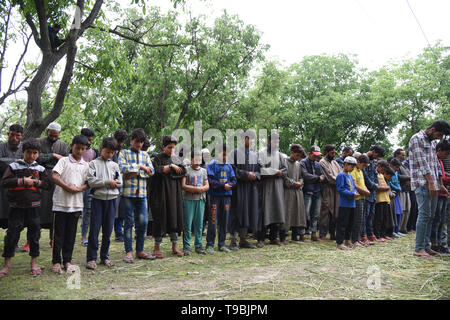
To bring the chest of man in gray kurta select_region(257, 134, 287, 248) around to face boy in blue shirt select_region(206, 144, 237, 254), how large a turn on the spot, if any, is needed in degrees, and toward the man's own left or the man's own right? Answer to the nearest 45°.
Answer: approximately 90° to the man's own right

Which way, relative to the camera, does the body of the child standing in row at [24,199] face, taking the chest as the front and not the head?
toward the camera

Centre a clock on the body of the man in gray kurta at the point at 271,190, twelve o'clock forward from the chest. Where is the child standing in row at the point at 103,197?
The child standing in row is roughly at 3 o'clock from the man in gray kurta.

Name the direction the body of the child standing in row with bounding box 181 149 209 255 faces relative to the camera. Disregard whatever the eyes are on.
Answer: toward the camera

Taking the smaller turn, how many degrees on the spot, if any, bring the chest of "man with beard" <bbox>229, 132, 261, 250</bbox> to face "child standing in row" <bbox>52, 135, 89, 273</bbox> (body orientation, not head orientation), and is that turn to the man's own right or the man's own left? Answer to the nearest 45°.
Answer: approximately 90° to the man's own right

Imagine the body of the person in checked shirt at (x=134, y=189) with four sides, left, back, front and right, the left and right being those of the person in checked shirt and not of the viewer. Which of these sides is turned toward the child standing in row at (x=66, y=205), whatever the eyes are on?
right

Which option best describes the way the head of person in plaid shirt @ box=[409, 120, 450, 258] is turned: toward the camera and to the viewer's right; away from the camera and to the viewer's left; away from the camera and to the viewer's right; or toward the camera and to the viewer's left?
toward the camera and to the viewer's left

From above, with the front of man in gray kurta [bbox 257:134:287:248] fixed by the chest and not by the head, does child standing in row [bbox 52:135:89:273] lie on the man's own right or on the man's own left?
on the man's own right

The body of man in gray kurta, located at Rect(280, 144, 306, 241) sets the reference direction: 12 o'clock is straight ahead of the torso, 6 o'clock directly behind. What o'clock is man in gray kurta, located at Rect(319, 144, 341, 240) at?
man in gray kurta, located at Rect(319, 144, 341, 240) is roughly at 9 o'clock from man in gray kurta, located at Rect(280, 144, 306, 241).

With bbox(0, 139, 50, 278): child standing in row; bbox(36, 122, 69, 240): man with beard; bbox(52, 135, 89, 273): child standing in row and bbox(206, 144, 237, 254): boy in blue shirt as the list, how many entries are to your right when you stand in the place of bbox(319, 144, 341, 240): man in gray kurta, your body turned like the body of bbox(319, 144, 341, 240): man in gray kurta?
4

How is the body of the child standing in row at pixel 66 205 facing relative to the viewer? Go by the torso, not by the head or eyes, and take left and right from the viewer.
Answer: facing the viewer and to the right of the viewer
